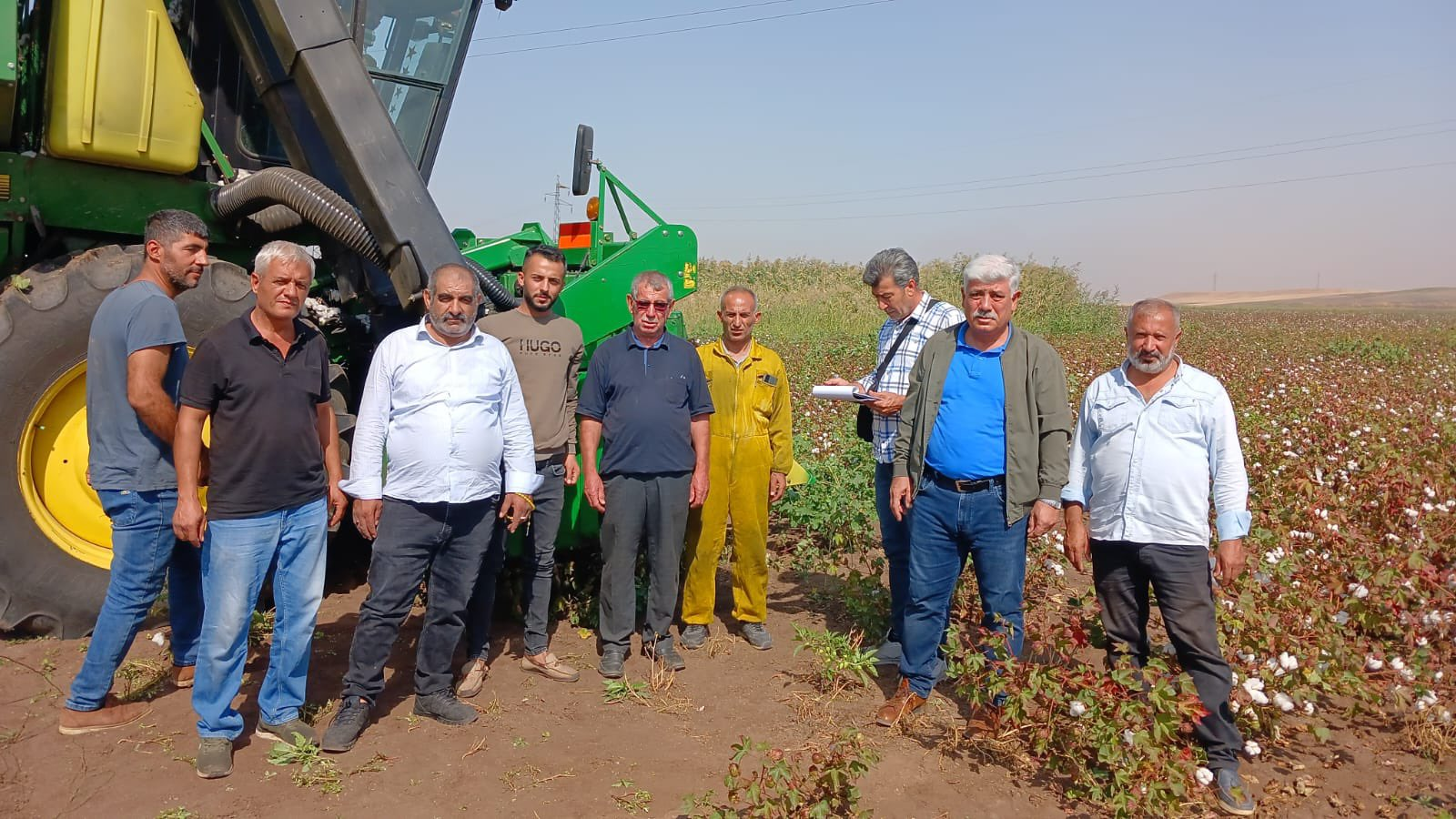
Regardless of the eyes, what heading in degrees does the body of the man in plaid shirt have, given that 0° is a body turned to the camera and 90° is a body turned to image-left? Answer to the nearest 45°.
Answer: approximately 45°

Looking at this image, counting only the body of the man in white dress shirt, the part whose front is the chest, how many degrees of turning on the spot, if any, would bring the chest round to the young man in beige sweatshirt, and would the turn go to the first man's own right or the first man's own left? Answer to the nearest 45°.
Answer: approximately 135° to the first man's own left

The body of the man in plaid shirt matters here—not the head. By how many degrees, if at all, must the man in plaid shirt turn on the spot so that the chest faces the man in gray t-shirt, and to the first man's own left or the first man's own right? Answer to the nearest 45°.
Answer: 0° — they already face them
